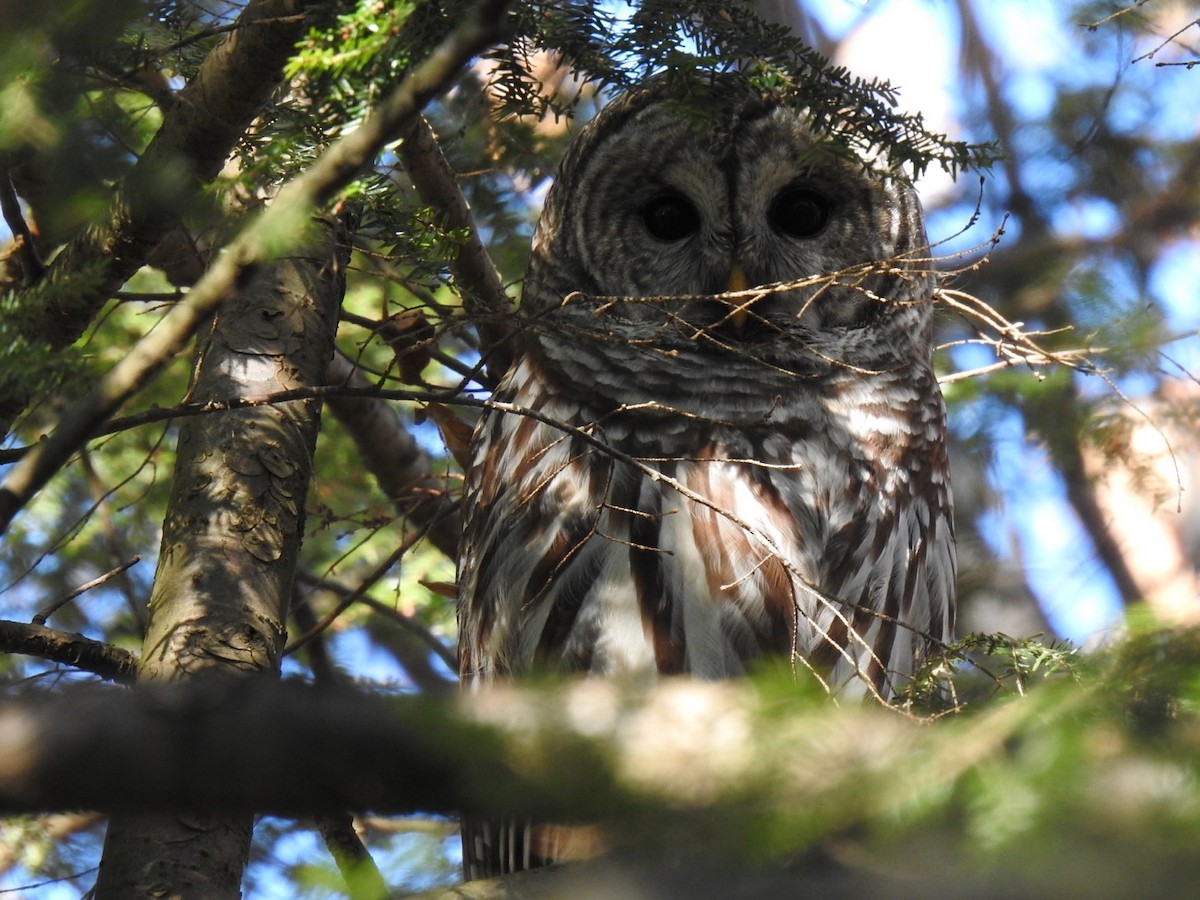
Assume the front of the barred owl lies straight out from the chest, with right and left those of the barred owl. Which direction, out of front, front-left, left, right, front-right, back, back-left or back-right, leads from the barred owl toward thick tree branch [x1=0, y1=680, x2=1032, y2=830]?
front

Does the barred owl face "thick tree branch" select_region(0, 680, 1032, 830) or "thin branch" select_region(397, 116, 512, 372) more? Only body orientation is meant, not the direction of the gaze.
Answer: the thick tree branch

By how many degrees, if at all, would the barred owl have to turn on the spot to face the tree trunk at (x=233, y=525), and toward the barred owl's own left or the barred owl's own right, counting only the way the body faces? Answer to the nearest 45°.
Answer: approximately 45° to the barred owl's own right

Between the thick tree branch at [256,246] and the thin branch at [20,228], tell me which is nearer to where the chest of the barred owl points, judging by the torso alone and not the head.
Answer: the thick tree branch

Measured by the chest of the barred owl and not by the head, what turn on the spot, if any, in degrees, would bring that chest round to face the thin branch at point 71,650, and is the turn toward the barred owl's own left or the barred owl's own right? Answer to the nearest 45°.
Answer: approximately 45° to the barred owl's own right

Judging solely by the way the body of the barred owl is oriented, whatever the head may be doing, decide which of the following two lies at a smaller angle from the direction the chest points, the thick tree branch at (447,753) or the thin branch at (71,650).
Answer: the thick tree branch

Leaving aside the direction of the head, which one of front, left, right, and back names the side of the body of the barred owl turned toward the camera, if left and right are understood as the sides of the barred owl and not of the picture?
front

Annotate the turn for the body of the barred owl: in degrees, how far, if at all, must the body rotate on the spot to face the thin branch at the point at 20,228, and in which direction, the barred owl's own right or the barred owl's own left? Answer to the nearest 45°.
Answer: approximately 45° to the barred owl's own right

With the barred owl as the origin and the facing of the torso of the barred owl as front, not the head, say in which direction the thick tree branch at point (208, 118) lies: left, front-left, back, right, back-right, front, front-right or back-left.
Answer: front-right
